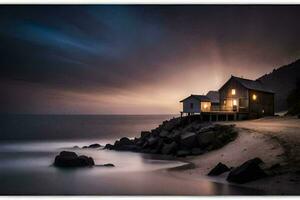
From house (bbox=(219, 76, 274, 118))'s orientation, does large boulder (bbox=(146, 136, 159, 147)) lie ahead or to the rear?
ahead

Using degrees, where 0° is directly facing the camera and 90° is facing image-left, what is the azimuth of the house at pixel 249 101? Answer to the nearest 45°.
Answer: approximately 45°

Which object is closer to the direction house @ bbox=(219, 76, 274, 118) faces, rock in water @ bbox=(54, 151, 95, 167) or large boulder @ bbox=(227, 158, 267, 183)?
the rock in water

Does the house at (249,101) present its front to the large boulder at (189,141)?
yes

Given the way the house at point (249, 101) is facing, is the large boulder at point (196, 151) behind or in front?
in front

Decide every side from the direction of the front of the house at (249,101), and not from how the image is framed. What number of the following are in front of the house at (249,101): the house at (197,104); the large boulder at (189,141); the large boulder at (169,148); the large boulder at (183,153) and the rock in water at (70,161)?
5

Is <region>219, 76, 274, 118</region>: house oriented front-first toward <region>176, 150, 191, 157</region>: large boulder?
yes

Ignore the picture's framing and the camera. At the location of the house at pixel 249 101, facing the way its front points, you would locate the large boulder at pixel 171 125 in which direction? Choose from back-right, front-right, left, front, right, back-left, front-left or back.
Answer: front-right

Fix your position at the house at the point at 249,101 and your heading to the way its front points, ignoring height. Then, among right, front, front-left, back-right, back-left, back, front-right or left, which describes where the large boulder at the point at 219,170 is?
front-left

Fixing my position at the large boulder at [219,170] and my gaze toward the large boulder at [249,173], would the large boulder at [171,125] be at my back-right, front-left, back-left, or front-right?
back-left

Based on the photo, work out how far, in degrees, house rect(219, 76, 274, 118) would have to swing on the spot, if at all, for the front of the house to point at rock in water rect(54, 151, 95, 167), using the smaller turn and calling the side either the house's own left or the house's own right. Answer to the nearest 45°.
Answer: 0° — it already faces it

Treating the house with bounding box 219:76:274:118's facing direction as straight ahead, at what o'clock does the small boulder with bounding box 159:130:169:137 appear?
The small boulder is roughly at 1 o'clock from the house.
